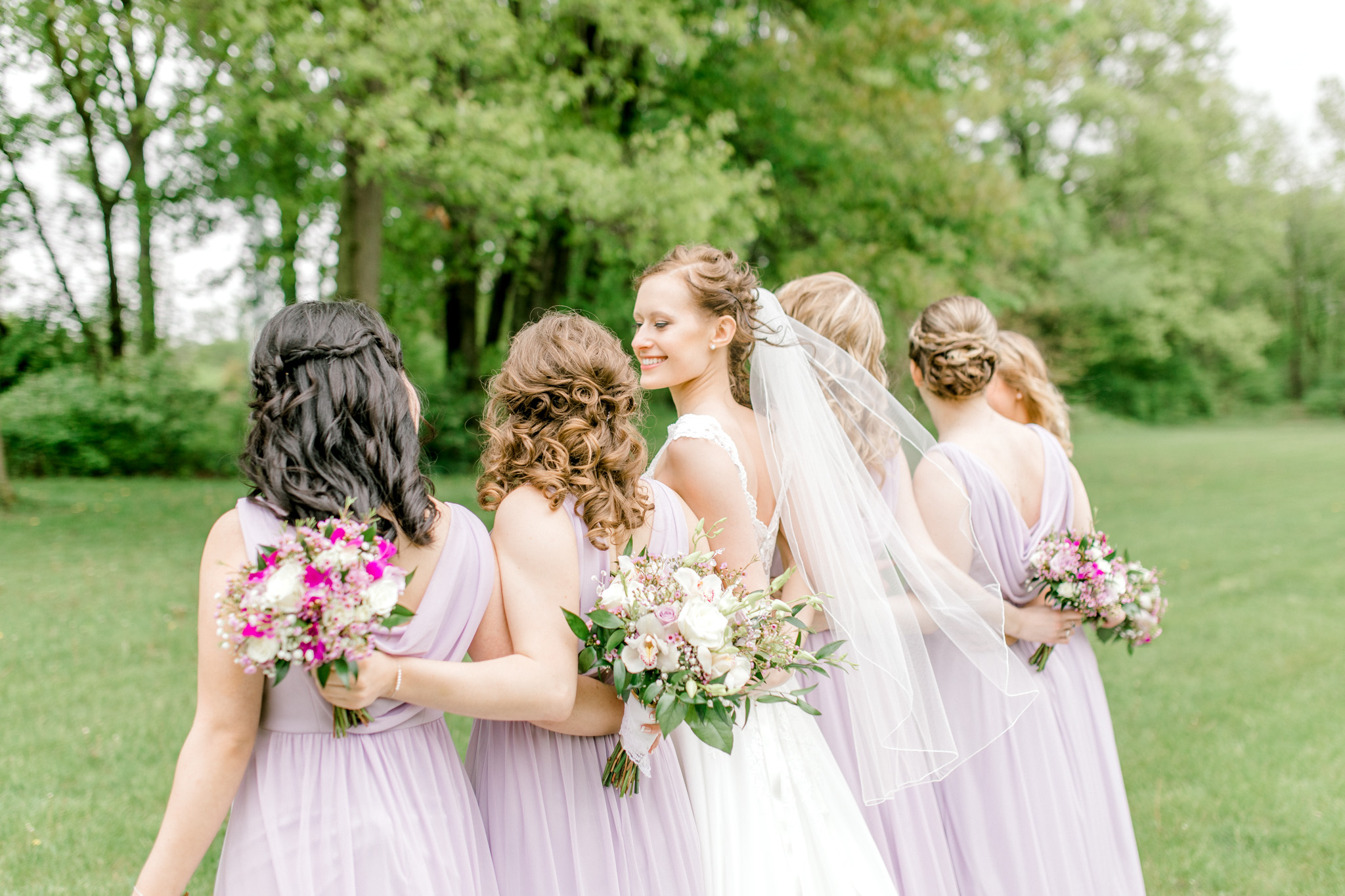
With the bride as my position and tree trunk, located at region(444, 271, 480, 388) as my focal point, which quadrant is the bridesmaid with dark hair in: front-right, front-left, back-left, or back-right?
back-left

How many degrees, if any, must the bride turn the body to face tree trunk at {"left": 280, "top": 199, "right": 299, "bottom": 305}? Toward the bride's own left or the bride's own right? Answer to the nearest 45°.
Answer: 0° — they already face it

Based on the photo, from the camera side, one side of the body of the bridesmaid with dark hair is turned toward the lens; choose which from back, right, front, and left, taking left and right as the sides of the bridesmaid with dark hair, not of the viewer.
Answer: back

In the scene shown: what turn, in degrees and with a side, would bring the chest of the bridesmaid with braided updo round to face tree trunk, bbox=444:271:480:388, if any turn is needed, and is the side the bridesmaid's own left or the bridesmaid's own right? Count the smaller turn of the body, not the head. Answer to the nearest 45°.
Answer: approximately 45° to the bridesmaid's own left

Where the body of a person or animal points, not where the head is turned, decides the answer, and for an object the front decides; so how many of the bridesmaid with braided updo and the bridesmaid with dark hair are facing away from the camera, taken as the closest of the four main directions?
2

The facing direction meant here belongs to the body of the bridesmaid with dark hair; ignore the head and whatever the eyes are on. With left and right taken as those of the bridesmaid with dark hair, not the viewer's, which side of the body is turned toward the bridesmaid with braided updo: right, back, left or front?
right

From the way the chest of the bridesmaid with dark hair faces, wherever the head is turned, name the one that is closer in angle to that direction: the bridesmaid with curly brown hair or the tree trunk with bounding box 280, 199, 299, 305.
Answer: the tree trunk

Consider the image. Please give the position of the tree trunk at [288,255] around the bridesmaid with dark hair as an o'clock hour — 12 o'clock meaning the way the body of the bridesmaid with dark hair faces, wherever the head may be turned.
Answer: The tree trunk is roughly at 12 o'clock from the bridesmaid with dark hair.

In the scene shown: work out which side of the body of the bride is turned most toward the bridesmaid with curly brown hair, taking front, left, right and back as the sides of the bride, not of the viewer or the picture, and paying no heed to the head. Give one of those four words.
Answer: left

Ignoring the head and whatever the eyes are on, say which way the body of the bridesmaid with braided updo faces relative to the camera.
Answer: away from the camera
